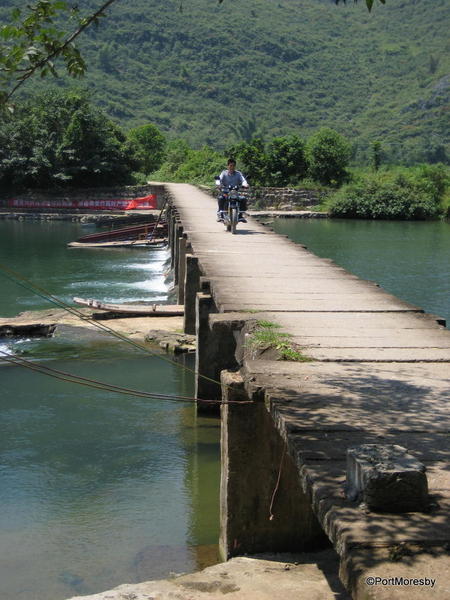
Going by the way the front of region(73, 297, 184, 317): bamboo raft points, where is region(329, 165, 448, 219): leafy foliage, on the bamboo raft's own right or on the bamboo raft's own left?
on the bamboo raft's own right

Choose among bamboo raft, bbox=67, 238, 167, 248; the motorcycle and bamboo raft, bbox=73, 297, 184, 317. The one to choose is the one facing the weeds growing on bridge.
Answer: the motorcycle

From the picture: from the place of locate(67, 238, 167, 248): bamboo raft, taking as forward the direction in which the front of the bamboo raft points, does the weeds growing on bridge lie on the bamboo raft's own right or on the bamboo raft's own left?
on the bamboo raft's own left

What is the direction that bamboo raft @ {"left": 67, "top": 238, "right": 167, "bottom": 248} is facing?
to the viewer's left

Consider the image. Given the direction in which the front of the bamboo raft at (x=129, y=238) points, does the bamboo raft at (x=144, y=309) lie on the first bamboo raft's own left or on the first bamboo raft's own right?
on the first bamboo raft's own left

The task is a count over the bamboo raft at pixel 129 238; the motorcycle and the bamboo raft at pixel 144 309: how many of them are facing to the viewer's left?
2

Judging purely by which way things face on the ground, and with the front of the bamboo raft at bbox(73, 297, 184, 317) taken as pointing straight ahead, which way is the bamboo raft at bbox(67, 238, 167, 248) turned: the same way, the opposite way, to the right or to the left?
the same way

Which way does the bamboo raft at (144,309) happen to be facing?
to the viewer's left

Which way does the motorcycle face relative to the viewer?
toward the camera

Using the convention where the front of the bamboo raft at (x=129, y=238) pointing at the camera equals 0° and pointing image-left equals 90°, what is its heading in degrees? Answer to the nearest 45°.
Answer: approximately 90°

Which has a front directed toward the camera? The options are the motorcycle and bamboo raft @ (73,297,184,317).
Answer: the motorcycle

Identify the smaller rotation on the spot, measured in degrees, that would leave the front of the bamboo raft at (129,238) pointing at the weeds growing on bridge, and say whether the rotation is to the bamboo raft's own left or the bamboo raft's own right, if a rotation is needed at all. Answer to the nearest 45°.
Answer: approximately 90° to the bamboo raft's own left

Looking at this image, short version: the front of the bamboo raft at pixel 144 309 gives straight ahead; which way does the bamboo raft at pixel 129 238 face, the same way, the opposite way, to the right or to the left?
the same way
